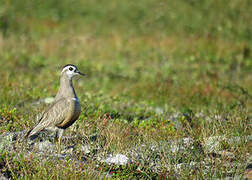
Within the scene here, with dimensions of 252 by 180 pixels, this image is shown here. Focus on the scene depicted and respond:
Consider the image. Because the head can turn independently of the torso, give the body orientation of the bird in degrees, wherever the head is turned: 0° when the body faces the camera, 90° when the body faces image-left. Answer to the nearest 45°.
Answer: approximately 270°

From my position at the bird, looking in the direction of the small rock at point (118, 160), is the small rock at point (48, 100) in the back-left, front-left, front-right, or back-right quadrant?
back-left
